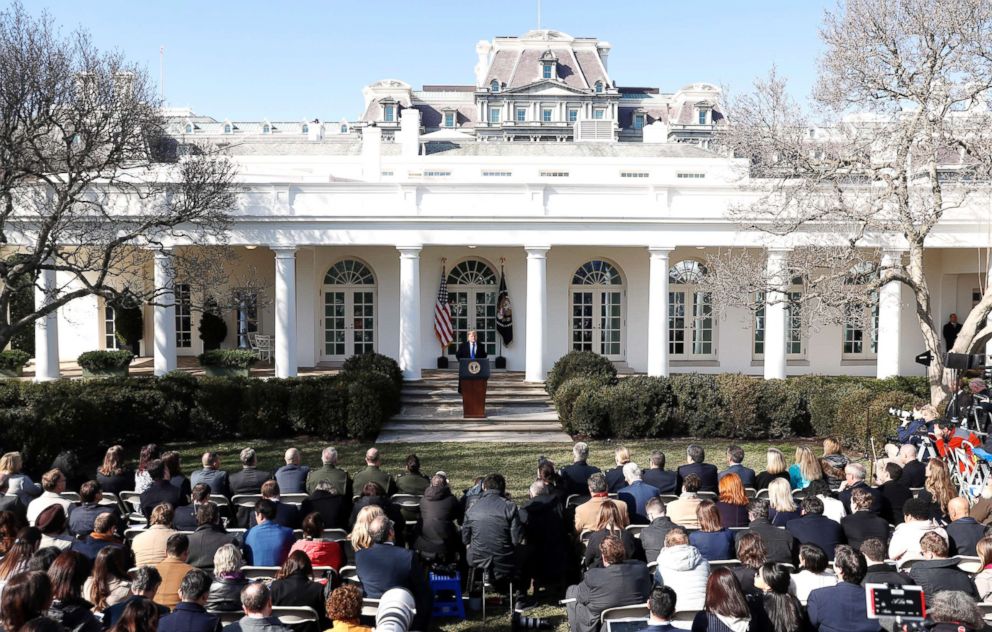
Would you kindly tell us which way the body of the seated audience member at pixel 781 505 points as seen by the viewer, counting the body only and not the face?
away from the camera

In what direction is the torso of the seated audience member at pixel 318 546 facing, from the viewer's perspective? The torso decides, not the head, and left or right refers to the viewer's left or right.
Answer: facing away from the viewer

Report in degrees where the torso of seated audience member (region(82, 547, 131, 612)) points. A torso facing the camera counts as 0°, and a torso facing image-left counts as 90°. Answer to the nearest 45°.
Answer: approximately 225°

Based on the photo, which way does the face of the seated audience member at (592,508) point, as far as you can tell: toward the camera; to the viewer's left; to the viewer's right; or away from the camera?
away from the camera

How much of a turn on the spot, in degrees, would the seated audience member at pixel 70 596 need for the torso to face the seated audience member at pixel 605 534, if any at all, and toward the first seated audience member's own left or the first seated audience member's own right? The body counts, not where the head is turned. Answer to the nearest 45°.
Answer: approximately 45° to the first seated audience member's own right

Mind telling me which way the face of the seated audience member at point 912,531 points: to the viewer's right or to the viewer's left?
to the viewer's left

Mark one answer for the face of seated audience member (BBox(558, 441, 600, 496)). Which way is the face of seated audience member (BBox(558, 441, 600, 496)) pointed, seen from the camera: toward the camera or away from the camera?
away from the camera

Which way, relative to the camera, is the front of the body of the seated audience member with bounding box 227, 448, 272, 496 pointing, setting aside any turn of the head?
away from the camera

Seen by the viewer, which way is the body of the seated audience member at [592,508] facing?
away from the camera

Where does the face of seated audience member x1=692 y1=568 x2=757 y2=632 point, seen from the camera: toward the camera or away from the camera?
away from the camera

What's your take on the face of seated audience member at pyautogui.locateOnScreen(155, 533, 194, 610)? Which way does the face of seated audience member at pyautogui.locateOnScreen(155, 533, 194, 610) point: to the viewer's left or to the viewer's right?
to the viewer's right

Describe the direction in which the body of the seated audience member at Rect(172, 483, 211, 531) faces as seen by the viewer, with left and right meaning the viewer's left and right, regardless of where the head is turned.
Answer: facing away from the viewer and to the right of the viewer

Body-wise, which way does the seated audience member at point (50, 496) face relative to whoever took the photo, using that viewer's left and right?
facing away from the viewer and to the right of the viewer

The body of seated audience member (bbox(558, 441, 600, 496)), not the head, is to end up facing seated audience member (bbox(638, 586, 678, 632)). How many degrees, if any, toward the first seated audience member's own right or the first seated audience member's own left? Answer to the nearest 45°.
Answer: approximately 180°

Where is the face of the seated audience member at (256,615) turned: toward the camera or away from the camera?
away from the camera

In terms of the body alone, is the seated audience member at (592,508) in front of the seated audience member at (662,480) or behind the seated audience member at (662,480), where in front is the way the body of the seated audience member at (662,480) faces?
behind

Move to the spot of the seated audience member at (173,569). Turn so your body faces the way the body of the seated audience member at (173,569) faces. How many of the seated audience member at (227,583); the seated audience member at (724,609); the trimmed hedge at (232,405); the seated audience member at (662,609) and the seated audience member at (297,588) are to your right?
4
